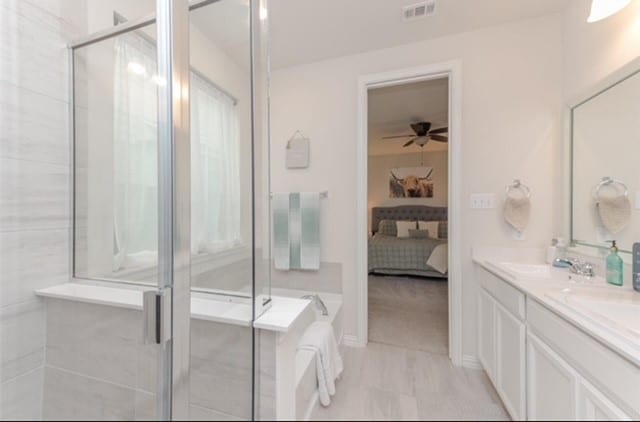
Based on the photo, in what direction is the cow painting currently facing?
toward the camera

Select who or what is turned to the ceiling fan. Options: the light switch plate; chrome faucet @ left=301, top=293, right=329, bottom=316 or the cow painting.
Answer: the cow painting

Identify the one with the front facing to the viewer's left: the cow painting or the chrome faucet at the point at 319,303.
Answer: the chrome faucet

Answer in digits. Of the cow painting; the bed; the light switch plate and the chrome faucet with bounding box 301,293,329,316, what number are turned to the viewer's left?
1

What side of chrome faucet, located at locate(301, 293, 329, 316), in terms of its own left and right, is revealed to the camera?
left

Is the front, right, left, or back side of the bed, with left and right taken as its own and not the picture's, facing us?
front

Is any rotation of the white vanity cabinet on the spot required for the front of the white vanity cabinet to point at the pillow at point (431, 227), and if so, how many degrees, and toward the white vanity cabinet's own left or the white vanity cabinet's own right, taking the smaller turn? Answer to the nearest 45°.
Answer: approximately 90° to the white vanity cabinet's own right

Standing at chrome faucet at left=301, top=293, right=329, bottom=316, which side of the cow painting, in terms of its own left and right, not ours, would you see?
front

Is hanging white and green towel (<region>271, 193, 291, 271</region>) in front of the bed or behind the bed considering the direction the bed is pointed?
in front

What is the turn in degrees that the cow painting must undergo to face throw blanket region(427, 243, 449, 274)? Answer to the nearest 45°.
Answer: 0° — it already faces it

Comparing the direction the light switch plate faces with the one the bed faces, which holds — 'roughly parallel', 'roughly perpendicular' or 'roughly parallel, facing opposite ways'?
roughly parallel

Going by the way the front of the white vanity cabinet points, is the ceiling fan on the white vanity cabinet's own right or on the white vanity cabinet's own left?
on the white vanity cabinet's own right

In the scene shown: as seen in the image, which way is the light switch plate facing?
toward the camera

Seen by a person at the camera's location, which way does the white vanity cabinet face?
facing the viewer and to the left of the viewer

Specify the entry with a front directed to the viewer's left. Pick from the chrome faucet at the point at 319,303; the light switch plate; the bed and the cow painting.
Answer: the chrome faucet

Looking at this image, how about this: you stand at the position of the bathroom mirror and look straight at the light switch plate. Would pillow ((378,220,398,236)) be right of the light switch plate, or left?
right

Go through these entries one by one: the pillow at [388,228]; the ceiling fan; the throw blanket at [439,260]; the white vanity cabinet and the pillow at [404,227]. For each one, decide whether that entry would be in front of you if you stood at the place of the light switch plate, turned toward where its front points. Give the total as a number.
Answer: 1
